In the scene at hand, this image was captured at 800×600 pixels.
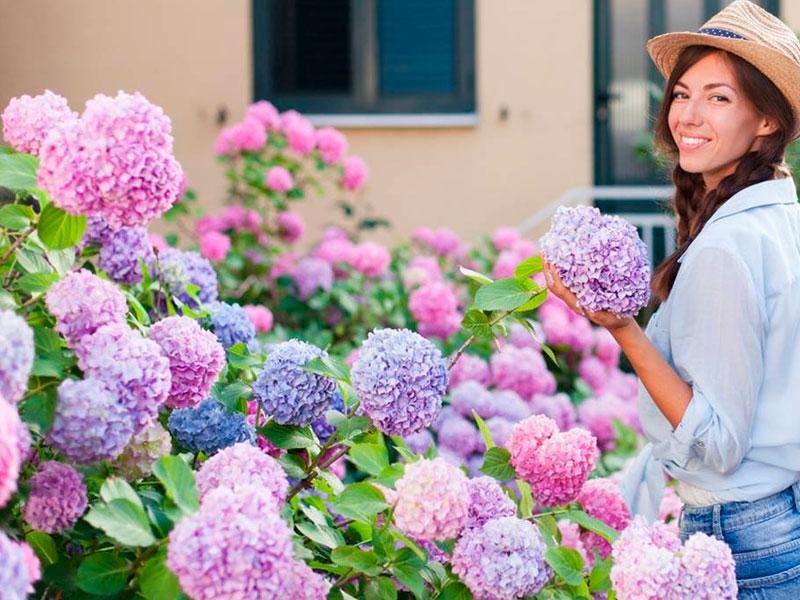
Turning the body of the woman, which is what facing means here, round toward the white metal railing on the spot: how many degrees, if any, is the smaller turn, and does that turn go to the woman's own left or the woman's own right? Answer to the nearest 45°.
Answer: approximately 90° to the woman's own right

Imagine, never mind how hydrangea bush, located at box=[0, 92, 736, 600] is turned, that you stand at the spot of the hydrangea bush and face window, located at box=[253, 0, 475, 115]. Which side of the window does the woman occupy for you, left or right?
right

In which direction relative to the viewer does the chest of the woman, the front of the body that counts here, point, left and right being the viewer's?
facing to the left of the viewer

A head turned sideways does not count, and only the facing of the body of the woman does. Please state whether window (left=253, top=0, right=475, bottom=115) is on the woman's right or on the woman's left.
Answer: on the woman's right

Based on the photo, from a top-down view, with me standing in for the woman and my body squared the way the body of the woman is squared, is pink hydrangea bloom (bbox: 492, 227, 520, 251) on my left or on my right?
on my right
